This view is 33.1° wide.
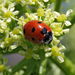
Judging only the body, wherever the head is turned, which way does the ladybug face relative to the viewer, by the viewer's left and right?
facing the viewer and to the right of the viewer
